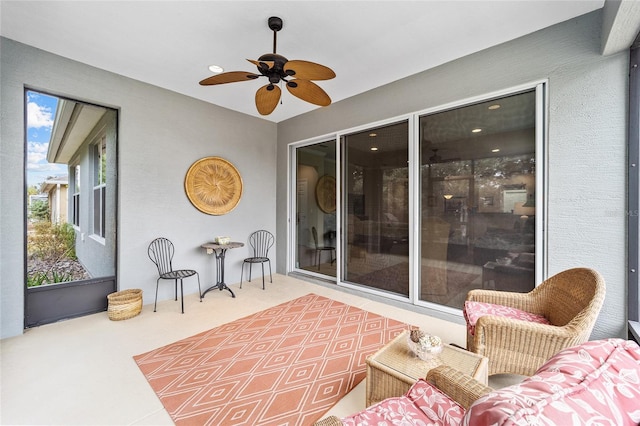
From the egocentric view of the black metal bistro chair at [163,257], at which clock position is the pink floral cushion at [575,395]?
The pink floral cushion is roughly at 1 o'clock from the black metal bistro chair.

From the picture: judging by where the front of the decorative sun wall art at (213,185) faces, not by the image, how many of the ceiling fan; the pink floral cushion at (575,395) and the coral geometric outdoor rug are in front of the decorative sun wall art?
3

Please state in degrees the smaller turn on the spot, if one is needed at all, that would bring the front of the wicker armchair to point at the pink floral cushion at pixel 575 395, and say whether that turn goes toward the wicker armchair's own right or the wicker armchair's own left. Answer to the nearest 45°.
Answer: approximately 90° to the wicker armchair's own left

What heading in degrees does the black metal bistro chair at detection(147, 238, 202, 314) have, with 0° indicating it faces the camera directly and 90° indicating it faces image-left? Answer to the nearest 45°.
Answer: approximately 315°

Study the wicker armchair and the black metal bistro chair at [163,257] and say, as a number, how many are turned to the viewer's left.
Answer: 1

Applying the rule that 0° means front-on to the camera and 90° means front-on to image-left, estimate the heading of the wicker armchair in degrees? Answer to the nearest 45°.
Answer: approximately 90°

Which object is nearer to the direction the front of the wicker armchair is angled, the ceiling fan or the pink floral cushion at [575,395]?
the ceiling fan
